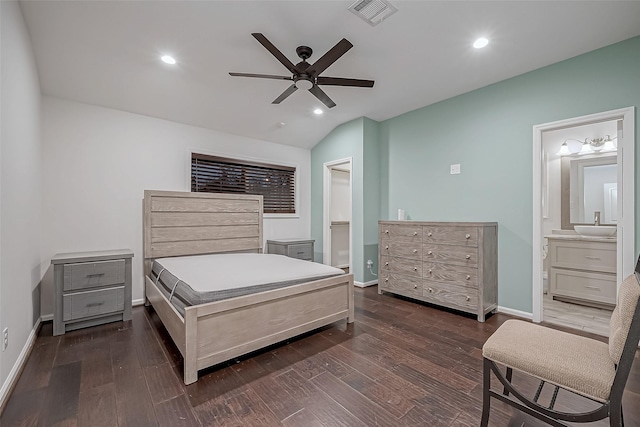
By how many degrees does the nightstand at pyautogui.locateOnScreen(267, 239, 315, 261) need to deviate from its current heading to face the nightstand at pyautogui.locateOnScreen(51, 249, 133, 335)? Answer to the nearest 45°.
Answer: approximately 90° to its right

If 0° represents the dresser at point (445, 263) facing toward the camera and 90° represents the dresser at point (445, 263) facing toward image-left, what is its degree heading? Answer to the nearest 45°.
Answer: approximately 45°

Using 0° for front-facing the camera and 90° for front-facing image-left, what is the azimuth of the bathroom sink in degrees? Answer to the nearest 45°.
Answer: approximately 0°
